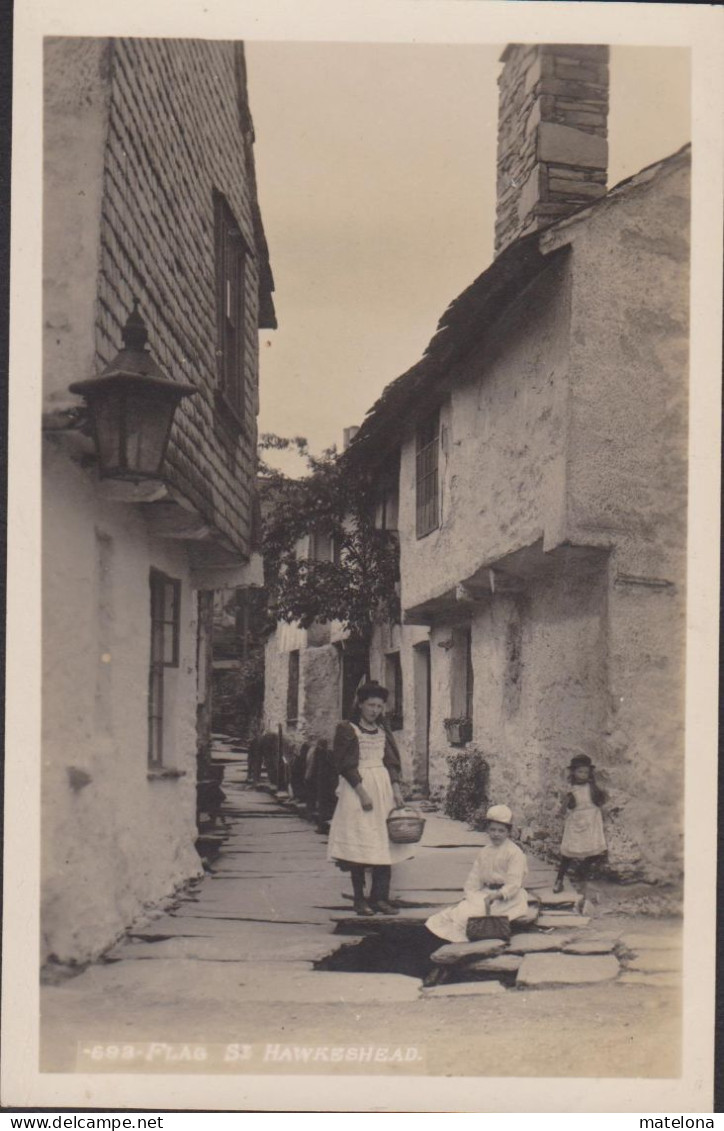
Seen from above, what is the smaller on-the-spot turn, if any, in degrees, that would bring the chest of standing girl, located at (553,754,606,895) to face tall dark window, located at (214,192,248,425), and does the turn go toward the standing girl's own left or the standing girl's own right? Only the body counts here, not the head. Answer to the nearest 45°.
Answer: approximately 135° to the standing girl's own right

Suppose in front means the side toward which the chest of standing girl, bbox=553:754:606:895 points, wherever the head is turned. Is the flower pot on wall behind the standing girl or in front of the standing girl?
behind

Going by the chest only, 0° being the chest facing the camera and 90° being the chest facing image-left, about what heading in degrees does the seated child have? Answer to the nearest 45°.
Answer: approximately 45°
